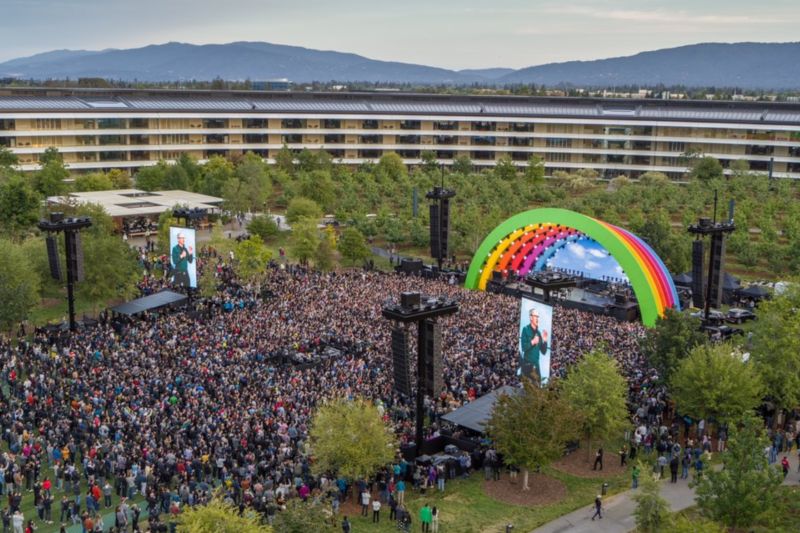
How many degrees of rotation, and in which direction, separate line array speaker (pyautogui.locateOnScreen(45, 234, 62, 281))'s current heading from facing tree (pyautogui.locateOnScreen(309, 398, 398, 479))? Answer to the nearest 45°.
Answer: approximately 45° to its left

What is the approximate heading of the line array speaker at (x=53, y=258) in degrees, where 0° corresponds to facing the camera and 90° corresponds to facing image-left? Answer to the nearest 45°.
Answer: approximately 45°

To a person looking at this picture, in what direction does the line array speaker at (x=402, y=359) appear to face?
facing the viewer and to the left of the viewer

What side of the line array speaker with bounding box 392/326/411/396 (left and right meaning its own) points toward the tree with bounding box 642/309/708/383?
back

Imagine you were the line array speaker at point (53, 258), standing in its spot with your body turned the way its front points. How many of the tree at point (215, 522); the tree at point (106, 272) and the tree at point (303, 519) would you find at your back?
1

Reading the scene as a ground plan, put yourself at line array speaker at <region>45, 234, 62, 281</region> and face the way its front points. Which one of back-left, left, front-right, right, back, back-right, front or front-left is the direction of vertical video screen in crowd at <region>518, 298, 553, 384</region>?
left

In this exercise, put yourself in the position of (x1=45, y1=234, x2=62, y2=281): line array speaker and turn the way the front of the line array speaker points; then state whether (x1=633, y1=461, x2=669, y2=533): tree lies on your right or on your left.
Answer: on your left

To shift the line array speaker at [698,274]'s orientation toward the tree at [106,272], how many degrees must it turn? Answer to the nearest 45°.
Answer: approximately 45° to its right

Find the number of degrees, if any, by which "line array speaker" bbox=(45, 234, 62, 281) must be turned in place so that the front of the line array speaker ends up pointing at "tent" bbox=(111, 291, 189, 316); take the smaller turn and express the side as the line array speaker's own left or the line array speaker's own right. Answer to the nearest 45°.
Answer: approximately 135° to the line array speaker's own left

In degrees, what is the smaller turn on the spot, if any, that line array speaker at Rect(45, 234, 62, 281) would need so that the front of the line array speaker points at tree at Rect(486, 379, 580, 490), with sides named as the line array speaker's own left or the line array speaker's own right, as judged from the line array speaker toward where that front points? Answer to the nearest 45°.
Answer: approximately 90° to the line array speaker's own left

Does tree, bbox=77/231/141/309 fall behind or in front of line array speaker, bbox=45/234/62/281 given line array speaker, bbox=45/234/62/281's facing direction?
behind

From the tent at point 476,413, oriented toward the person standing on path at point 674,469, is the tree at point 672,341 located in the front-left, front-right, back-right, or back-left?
front-left

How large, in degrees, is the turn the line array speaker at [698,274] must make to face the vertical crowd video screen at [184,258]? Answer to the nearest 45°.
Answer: approximately 45° to its right

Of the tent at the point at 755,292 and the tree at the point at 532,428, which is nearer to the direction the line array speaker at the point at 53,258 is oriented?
the tree

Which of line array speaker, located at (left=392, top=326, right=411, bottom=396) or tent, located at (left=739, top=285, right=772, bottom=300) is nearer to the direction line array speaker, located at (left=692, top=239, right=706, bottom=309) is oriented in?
the line array speaker
